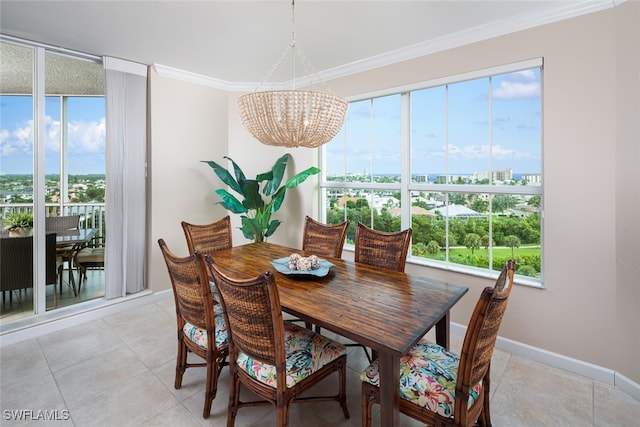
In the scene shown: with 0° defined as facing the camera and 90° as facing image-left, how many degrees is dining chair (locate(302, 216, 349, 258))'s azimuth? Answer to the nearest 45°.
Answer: approximately 45°

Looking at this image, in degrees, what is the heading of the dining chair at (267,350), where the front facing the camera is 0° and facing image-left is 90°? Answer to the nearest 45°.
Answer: approximately 225°

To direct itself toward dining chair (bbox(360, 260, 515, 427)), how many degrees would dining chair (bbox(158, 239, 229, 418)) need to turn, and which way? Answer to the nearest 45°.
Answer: approximately 90° to its right

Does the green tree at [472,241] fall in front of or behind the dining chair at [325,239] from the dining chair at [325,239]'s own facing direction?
behind

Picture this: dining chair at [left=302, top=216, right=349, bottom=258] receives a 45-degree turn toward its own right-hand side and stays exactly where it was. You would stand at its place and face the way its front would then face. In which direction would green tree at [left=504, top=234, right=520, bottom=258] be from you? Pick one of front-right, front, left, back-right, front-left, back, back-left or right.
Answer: back

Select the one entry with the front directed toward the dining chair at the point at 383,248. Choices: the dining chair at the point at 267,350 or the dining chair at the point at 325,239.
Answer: the dining chair at the point at 267,350
